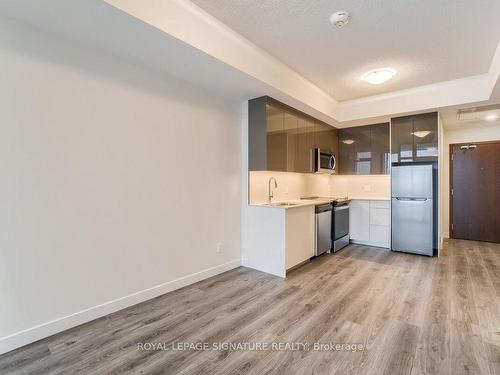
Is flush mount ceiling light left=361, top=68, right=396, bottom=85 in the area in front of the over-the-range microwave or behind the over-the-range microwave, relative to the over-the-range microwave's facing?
in front

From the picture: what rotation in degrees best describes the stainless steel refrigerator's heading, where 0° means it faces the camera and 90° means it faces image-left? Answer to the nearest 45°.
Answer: approximately 0°

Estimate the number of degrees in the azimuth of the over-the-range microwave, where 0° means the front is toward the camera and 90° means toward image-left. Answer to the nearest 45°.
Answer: approximately 315°

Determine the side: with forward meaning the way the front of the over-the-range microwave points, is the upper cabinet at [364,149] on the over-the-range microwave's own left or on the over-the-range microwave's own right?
on the over-the-range microwave's own left

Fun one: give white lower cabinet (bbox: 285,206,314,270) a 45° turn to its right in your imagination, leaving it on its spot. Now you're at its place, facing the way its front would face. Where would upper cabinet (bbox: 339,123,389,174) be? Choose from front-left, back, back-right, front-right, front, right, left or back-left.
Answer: back-left

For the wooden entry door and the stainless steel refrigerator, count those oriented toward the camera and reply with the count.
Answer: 2

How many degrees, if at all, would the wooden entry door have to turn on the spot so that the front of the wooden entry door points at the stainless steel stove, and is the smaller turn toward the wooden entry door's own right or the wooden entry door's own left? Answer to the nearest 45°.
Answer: approximately 45° to the wooden entry door's own right

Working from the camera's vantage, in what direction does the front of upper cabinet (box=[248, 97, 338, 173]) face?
facing the viewer and to the right of the viewer

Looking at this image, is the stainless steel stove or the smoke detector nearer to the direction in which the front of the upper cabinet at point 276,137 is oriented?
the smoke detector

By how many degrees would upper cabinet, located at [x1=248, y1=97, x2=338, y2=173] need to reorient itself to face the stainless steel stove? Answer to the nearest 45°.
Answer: approximately 90° to its left

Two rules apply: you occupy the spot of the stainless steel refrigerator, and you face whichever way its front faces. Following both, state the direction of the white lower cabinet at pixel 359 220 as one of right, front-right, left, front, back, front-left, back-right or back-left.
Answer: right

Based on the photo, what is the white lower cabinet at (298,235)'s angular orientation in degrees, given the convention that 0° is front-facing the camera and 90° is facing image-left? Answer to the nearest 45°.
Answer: approximately 315°

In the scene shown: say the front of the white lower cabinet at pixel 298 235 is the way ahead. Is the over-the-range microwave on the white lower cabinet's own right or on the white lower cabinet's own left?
on the white lower cabinet's own left

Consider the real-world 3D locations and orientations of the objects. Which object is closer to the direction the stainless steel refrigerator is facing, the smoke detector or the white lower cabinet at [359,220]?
the smoke detector
